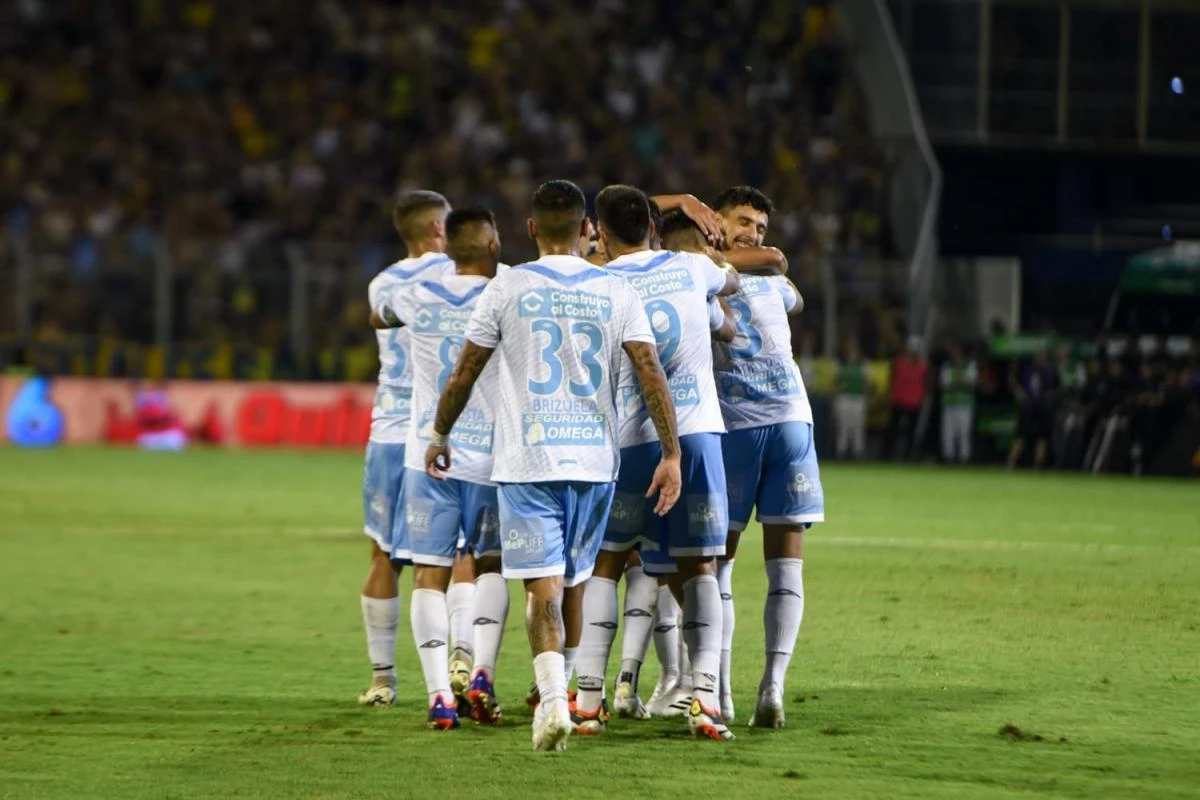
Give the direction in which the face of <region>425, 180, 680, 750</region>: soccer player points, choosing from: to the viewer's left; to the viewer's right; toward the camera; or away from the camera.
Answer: away from the camera

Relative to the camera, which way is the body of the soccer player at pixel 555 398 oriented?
away from the camera

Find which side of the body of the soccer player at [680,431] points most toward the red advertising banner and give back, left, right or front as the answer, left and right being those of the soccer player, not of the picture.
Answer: front

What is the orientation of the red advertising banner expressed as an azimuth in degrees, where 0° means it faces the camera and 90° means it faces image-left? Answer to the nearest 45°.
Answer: approximately 0°

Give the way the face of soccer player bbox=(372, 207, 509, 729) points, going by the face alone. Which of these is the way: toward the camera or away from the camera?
away from the camera

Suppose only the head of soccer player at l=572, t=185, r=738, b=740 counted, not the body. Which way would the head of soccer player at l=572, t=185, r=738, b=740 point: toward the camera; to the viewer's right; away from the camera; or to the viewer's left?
away from the camera

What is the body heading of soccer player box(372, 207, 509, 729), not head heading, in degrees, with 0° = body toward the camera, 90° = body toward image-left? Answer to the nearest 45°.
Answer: approximately 180°

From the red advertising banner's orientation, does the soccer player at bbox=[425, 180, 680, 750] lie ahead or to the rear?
ahead

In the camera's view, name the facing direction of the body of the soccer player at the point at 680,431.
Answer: away from the camera
